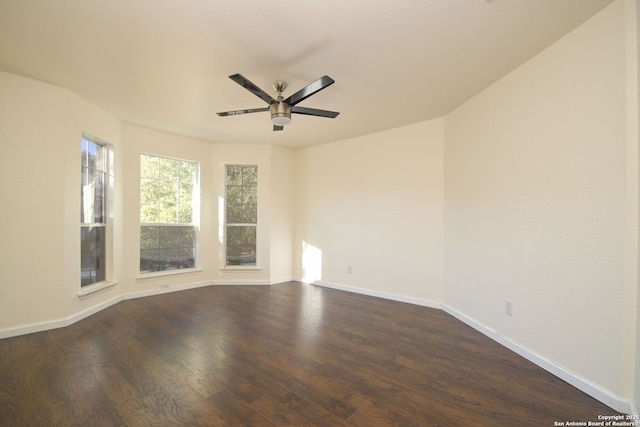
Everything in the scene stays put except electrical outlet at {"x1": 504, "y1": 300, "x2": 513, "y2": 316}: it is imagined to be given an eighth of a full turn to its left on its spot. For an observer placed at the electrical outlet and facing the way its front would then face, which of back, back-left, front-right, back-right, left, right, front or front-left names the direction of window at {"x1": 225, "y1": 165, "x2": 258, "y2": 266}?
right

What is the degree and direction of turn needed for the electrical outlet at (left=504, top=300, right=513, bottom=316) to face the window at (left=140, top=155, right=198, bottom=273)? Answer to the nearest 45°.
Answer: approximately 45° to its right

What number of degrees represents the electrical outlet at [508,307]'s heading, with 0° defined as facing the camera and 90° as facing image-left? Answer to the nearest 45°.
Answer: approximately 45°

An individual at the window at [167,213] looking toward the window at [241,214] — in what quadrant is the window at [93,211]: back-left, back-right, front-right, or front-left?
back-right

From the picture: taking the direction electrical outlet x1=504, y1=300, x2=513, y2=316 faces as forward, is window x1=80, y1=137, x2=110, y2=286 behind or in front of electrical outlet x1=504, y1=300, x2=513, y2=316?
in front
